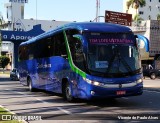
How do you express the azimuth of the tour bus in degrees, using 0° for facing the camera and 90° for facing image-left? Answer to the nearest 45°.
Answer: approximately 315°
